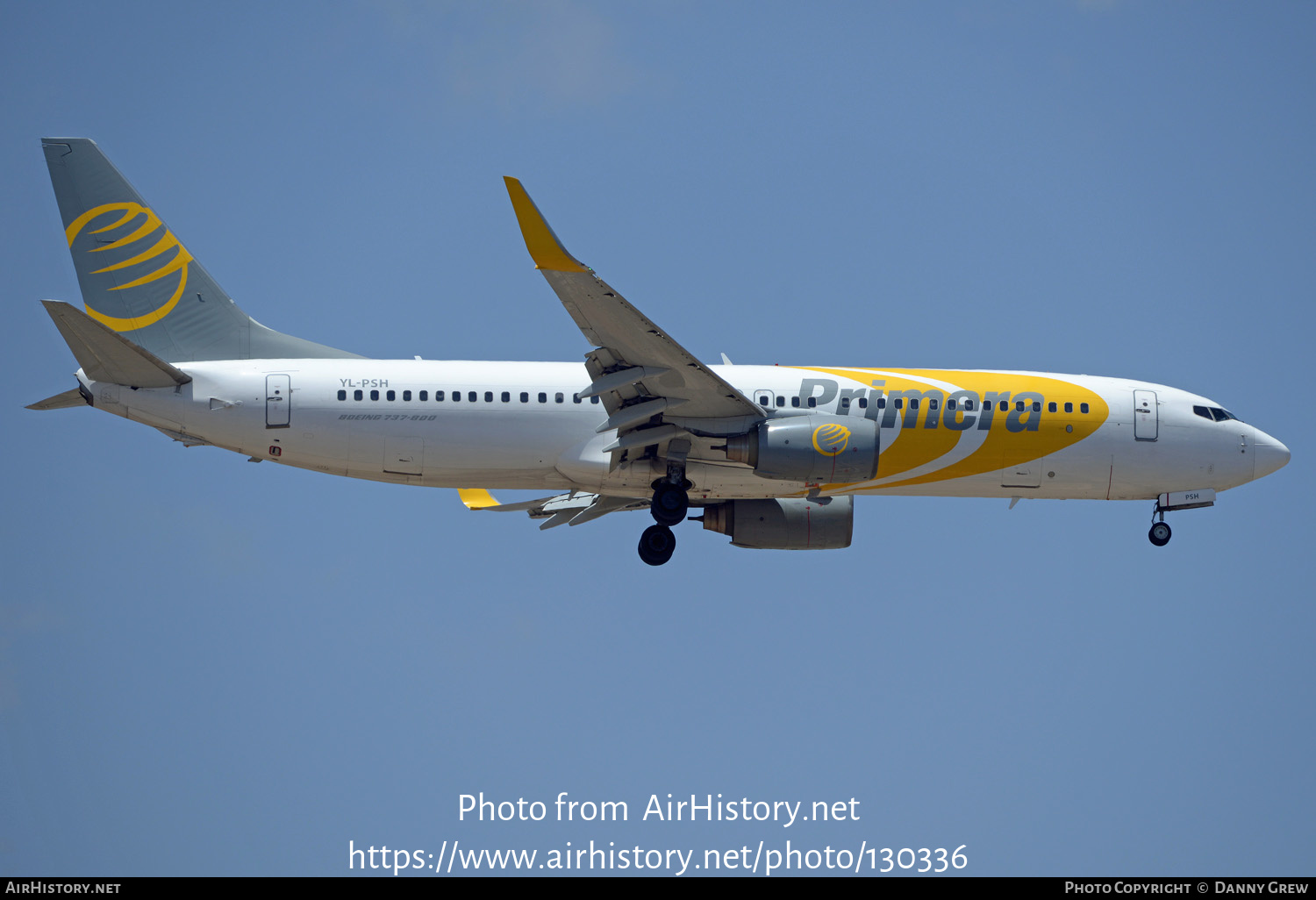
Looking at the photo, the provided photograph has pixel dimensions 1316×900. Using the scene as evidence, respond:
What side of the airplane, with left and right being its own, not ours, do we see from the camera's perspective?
right
